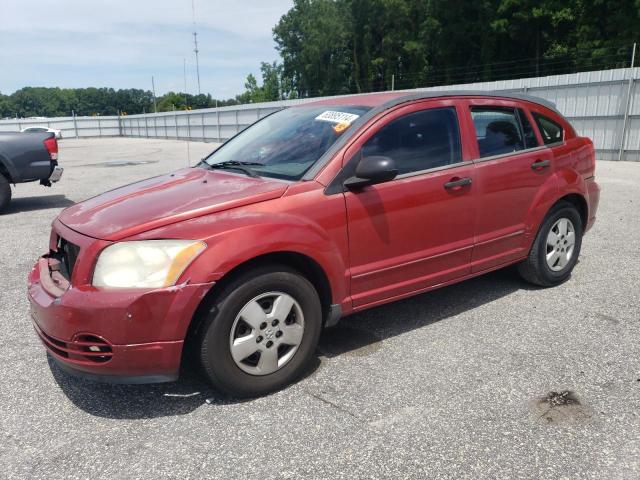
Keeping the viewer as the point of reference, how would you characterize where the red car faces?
facing the viewer and to the left of the viewer

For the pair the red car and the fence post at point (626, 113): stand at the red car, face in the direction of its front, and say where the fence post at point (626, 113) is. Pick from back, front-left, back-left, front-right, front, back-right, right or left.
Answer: back
